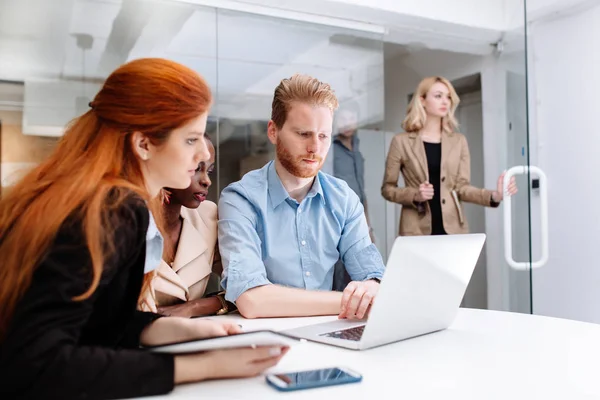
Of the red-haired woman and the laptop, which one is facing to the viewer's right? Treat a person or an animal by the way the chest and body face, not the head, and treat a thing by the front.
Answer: the red-haired woman

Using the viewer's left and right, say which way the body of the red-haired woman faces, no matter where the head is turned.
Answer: facing to the right of the viewer

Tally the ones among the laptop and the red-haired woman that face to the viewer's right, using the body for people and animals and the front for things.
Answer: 1

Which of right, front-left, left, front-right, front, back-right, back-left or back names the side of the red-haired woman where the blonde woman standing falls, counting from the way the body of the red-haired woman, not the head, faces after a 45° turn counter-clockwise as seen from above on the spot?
front

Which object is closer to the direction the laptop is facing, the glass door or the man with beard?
the man with beard

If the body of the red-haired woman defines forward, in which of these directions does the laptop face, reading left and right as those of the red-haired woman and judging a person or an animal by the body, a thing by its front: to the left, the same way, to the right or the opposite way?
to the left

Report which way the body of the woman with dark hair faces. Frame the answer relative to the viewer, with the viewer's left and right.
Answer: facing the viewer and to the right of the viewer

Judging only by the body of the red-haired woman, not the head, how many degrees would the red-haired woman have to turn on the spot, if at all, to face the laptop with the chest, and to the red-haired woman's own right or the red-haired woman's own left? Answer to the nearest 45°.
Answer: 0° — they already face it

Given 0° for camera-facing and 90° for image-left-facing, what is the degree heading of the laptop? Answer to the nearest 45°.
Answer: approximately 135°

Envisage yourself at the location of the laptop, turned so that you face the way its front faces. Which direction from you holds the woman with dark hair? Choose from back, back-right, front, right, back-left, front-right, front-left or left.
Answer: front

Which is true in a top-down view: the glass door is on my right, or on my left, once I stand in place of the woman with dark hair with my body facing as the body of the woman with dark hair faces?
on my left

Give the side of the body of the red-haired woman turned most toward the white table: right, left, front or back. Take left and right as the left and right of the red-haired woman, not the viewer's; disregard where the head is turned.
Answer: front

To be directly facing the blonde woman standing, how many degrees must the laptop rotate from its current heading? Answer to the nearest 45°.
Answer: approximately 45° to its right

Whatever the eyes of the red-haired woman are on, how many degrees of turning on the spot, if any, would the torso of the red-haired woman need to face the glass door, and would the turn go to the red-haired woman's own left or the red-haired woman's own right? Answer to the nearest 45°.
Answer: approximately 45° to the red-haired woman's own left

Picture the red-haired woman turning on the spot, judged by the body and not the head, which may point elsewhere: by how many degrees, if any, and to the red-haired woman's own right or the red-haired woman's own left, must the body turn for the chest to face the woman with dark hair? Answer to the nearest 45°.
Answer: approximately 90° to the red-haired woman's own left

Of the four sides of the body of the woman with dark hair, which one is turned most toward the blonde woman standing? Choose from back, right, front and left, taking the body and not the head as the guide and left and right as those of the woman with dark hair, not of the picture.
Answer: left
